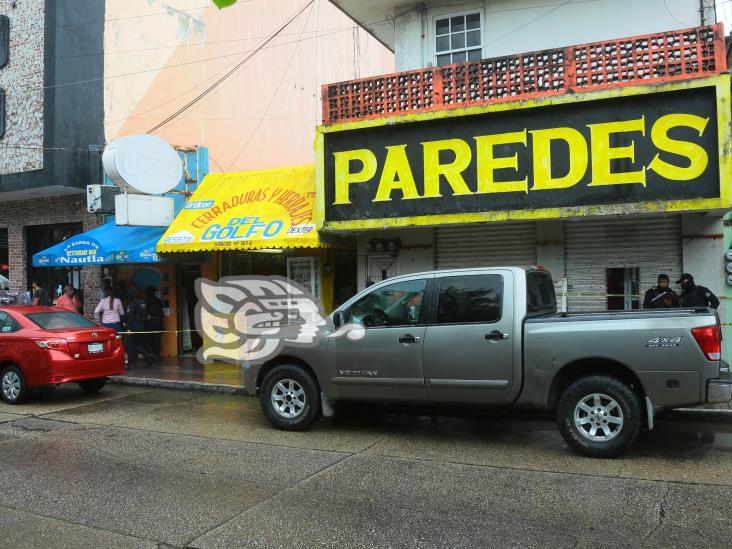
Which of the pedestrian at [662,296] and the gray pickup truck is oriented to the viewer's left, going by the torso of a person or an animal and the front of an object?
the gray pickup truck

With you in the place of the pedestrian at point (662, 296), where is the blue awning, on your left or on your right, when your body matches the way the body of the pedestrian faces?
on your right

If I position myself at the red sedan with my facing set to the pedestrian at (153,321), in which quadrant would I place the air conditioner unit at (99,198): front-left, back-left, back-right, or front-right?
front-left

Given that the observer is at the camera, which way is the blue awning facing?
facing the viewer

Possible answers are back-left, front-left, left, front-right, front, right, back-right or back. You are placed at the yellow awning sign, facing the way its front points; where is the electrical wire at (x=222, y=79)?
back

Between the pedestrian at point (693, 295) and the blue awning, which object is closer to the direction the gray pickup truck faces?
the blue awning

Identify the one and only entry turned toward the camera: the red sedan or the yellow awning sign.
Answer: the yellow awning sign

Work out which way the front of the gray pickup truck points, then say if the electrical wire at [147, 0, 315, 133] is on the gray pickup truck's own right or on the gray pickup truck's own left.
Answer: on the gray pickup truck's own right

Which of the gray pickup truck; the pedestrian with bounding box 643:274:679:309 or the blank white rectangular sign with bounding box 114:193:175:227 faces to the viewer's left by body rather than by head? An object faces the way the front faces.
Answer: the gray pickup truck

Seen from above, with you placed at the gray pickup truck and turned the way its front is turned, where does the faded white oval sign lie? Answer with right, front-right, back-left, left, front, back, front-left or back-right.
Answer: front-right

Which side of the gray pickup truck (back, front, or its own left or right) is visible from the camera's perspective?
left

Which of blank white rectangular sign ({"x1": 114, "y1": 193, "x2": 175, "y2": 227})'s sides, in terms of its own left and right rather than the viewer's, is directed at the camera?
front

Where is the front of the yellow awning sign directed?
toward the camera
